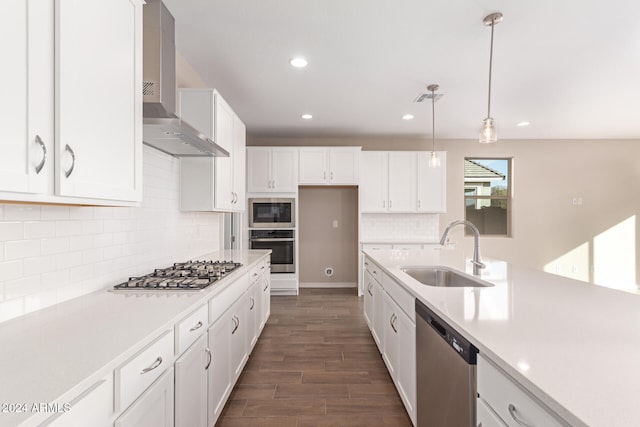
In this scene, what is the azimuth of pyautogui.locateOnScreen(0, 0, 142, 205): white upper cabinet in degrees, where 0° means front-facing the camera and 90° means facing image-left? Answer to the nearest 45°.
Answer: approximately 315°

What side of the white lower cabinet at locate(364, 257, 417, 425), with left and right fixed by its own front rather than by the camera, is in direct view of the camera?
left

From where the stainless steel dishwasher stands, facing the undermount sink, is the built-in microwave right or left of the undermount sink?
left

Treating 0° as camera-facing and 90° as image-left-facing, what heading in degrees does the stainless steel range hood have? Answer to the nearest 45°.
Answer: approximately 315°

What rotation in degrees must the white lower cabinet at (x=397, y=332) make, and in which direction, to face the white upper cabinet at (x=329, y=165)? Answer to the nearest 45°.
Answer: approximately 90° to its right

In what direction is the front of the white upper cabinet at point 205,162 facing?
to the viewer's right

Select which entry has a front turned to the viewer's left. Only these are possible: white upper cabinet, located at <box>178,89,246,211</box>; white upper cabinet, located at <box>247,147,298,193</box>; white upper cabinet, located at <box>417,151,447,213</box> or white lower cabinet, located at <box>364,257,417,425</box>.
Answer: the white lower cabinet

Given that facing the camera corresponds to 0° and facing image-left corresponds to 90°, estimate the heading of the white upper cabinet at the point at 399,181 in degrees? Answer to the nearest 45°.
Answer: approximately 0°

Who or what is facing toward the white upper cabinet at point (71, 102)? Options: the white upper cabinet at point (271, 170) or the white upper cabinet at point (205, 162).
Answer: the white upper cabinet at point (271, 170)

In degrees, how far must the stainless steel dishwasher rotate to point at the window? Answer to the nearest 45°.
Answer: approximately 135° to its right

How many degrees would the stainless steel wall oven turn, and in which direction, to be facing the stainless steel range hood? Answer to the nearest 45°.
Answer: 0° — it already faces it
